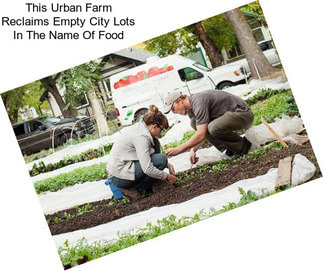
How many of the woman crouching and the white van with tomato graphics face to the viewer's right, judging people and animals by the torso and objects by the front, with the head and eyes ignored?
2

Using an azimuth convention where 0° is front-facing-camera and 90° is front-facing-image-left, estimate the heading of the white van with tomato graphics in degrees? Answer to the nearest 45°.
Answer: approximately 270°

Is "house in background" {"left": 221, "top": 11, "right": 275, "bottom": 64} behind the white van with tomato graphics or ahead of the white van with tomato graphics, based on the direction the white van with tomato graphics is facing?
ahead

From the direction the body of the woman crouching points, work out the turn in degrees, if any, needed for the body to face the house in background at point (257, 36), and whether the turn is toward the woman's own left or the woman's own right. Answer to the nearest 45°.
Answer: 0° — they already face it

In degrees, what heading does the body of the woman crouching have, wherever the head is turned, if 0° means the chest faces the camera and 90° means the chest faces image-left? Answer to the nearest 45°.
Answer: approximately 270°

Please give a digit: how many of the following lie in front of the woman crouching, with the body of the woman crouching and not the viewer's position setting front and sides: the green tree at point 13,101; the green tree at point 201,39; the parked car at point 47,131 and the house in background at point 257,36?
2

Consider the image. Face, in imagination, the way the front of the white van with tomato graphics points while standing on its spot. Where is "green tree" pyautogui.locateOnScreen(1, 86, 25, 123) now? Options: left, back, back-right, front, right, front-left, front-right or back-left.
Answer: back

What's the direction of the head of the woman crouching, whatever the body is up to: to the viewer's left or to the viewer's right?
to the viewer's right

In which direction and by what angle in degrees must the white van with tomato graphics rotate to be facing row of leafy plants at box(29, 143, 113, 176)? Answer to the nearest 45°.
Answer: approximately 180°

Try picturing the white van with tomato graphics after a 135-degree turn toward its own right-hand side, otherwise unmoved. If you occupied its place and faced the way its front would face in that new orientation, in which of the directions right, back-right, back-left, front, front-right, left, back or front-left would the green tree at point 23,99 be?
front-right

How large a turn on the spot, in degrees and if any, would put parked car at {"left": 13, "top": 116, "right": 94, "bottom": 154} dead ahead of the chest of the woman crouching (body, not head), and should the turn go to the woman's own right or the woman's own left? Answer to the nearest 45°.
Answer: approximately 180°
